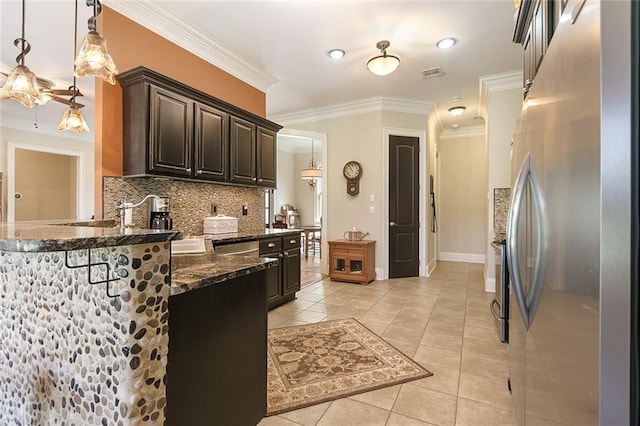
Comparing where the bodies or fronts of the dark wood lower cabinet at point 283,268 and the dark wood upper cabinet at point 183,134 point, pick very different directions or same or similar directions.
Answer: same or similar directions

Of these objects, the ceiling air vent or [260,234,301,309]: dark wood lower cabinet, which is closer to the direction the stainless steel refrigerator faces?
the dark wood lower cabinet

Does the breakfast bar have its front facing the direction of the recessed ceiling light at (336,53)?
no

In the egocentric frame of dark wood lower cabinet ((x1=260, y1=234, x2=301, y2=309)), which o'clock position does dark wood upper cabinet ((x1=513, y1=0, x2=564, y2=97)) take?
The dark wood upper cabinet is roughly at 1 o'clock from the dark wood lower cabinet.

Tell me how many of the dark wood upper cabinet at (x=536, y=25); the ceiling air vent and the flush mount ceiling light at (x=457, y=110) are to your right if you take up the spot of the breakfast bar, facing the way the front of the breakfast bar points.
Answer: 0

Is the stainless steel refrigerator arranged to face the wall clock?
no

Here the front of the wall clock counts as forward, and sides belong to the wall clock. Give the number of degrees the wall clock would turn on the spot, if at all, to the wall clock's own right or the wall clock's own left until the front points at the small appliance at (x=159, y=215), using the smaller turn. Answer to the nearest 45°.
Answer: approximately 45° to the wall clock's own right

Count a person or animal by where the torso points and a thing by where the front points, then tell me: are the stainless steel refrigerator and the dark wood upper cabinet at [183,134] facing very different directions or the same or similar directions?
very different directions

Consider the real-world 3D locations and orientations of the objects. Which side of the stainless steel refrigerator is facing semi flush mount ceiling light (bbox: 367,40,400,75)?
right

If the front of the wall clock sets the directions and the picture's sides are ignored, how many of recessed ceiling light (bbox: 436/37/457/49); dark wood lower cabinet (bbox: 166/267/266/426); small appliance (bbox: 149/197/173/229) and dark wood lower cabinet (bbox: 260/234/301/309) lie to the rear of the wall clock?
0

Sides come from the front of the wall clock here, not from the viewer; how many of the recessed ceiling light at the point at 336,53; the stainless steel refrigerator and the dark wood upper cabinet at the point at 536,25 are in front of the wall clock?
3

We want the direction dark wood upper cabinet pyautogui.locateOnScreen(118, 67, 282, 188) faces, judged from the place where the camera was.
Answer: facing the viewer and to the right of the viewer

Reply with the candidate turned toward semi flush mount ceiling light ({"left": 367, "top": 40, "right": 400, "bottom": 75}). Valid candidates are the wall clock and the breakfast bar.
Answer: the wall clock

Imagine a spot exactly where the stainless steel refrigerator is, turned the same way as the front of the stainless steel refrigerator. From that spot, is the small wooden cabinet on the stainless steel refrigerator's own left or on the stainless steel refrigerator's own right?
on the stainless steel refrigerator's own right

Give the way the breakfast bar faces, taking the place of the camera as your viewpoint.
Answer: facing the viewer

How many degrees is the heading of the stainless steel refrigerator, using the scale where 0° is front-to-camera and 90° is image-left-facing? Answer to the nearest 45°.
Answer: approximately 45°

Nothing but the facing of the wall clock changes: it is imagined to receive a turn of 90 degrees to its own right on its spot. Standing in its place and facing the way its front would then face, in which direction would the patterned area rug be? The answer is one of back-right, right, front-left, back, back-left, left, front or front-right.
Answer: left
